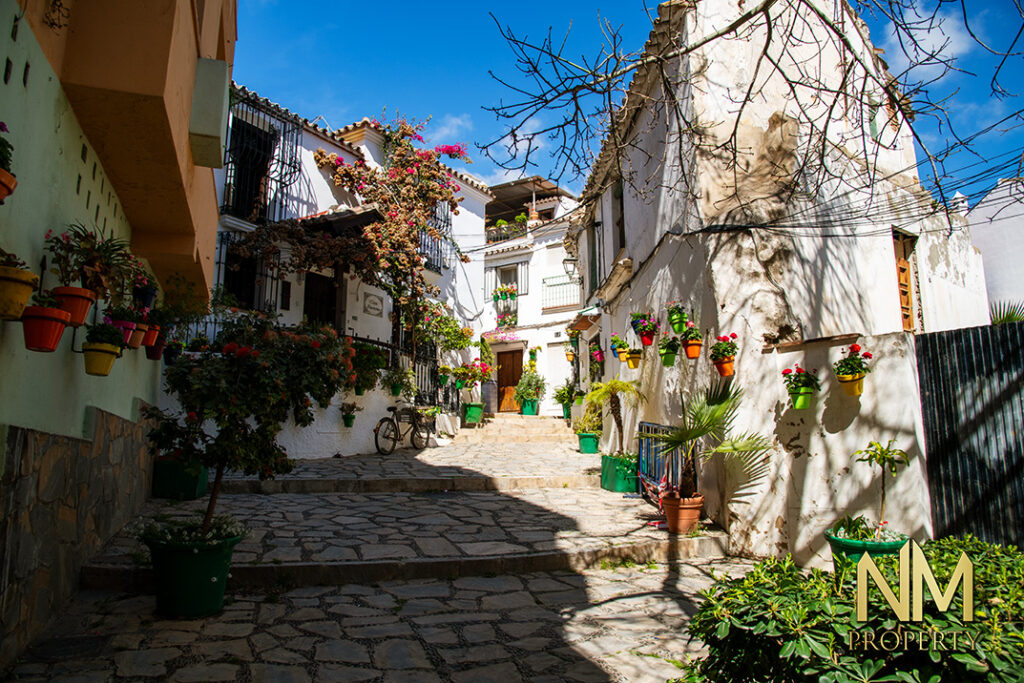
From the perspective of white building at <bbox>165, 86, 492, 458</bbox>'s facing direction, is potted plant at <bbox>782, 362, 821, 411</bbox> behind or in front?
in front

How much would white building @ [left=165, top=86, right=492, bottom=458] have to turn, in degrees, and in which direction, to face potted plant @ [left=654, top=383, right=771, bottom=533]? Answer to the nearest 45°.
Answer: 0° — it already faces it

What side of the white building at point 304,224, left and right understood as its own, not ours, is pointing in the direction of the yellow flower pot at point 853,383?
front

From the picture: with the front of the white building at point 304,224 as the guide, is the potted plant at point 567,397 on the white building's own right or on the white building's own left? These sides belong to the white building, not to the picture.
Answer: on the white building's own left

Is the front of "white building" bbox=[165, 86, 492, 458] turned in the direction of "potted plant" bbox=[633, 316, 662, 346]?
yes

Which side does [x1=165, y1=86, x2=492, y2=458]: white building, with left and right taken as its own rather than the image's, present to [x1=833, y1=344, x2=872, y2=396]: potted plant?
front

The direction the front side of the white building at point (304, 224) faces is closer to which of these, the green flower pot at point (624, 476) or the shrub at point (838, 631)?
the green flower pot

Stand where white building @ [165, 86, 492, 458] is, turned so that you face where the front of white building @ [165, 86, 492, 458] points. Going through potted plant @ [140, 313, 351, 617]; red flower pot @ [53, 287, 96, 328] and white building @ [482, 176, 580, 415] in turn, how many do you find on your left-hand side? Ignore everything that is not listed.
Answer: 1

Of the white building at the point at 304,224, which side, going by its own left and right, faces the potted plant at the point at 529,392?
left

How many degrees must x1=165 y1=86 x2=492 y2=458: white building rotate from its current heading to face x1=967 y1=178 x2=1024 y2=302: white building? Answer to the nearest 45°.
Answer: approximately 45° to its left

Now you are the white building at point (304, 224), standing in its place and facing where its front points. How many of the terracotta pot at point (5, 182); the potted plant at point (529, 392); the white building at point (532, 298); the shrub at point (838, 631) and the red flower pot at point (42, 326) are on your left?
2

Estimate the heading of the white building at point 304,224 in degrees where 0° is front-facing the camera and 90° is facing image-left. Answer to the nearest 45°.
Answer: approximately 315°

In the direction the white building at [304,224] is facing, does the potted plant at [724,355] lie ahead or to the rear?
ahead
